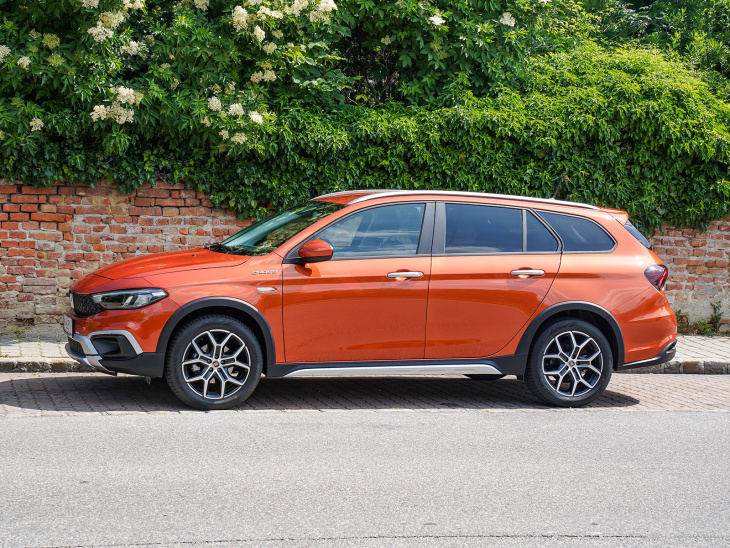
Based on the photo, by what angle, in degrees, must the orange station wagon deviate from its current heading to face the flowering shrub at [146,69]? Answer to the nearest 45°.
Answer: approximately 45° to its right

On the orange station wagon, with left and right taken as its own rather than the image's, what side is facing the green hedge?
right

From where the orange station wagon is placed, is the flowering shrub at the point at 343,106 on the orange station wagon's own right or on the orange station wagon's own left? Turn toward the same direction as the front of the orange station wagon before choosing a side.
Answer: on the orange station wagon's own right

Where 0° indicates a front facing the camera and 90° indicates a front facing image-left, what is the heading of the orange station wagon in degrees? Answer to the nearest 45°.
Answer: approximately 90°
